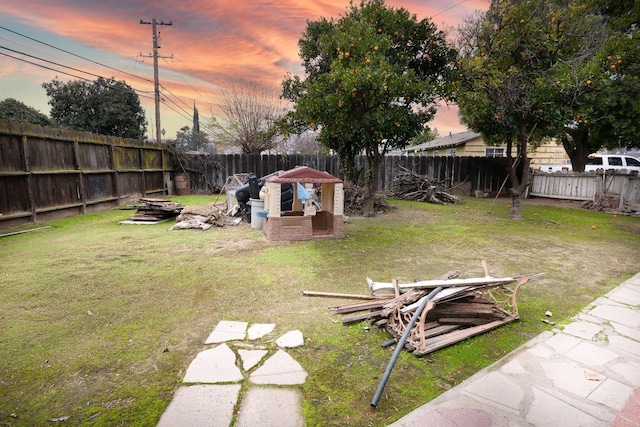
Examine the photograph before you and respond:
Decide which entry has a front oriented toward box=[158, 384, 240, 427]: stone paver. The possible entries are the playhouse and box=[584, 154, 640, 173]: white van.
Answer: the playhouse

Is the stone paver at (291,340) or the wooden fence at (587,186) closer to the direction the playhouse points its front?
the stone paver

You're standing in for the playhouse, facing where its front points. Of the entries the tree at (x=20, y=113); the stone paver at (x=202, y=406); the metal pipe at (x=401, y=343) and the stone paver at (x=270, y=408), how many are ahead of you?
3

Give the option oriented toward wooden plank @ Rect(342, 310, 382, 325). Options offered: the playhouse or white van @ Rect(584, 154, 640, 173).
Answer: the playhouse

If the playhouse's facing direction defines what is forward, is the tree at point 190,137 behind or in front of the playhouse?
behind
